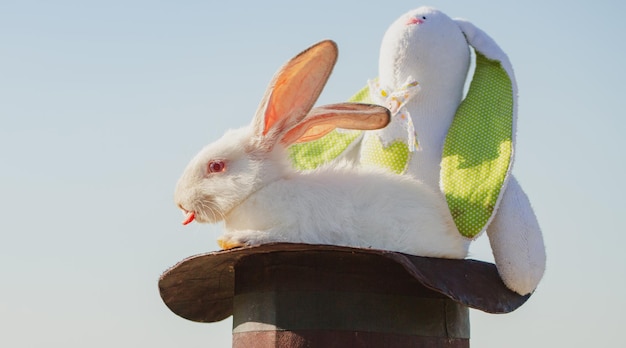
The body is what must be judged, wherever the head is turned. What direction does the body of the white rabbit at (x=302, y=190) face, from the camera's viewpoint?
to the viewer's left

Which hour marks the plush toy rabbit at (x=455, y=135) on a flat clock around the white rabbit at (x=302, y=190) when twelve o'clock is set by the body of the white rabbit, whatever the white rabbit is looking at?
The plush toy rabbit is roughly at 5 o'clock from the white rabbit.

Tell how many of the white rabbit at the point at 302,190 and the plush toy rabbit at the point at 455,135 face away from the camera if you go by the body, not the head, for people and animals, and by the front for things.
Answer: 0

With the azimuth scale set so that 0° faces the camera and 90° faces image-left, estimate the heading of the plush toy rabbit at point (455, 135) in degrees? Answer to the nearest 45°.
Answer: approximately 45°
